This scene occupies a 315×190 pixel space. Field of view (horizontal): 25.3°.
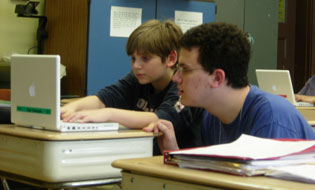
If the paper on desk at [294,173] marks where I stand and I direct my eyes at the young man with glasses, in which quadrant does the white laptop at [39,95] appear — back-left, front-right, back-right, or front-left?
front-left

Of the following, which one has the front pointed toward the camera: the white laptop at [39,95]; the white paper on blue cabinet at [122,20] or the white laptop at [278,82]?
the white paper on blue cabinet

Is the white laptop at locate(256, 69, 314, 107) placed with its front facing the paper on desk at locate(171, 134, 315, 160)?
no

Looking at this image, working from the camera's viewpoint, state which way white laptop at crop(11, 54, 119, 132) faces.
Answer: facing away from the viewer and to the right of the viewer

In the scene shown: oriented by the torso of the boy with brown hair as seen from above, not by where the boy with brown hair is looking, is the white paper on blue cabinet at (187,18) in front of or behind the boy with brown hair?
behind

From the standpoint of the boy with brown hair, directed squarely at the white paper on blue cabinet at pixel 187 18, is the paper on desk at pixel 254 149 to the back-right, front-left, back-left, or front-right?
back-right

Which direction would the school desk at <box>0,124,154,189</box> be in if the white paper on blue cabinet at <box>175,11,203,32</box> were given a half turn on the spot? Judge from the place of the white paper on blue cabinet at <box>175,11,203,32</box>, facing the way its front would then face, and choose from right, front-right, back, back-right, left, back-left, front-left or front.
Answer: back

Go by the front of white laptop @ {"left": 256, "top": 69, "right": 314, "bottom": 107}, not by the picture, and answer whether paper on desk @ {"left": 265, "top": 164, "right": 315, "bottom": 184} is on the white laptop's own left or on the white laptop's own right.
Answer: on the white laptop's own right

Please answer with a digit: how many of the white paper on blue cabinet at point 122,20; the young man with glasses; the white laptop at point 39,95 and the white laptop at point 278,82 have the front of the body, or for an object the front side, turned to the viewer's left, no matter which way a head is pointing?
1

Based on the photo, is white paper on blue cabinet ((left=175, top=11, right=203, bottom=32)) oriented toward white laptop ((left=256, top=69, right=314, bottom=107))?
no

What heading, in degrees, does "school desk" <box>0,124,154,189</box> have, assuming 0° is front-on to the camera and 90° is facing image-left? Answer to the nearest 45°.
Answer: approximately 225°

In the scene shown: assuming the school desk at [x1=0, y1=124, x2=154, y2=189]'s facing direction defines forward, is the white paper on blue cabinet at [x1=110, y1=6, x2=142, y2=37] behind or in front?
in front

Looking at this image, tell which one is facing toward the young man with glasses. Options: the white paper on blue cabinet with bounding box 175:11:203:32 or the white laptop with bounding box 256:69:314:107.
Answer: the white paper on blue cabinet

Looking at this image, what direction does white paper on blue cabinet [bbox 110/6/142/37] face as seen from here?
toward the camera

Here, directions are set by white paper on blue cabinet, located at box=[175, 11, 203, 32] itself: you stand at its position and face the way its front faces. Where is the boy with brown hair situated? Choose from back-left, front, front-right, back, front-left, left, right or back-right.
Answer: front

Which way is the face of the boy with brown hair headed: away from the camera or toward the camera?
toward the camera

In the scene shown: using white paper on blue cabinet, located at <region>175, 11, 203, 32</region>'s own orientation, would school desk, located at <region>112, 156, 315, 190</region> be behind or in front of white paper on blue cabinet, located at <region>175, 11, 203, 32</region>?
in front

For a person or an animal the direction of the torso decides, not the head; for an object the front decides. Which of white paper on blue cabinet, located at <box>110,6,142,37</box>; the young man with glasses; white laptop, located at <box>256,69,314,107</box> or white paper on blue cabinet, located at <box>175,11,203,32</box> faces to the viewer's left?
the young man with glasses
